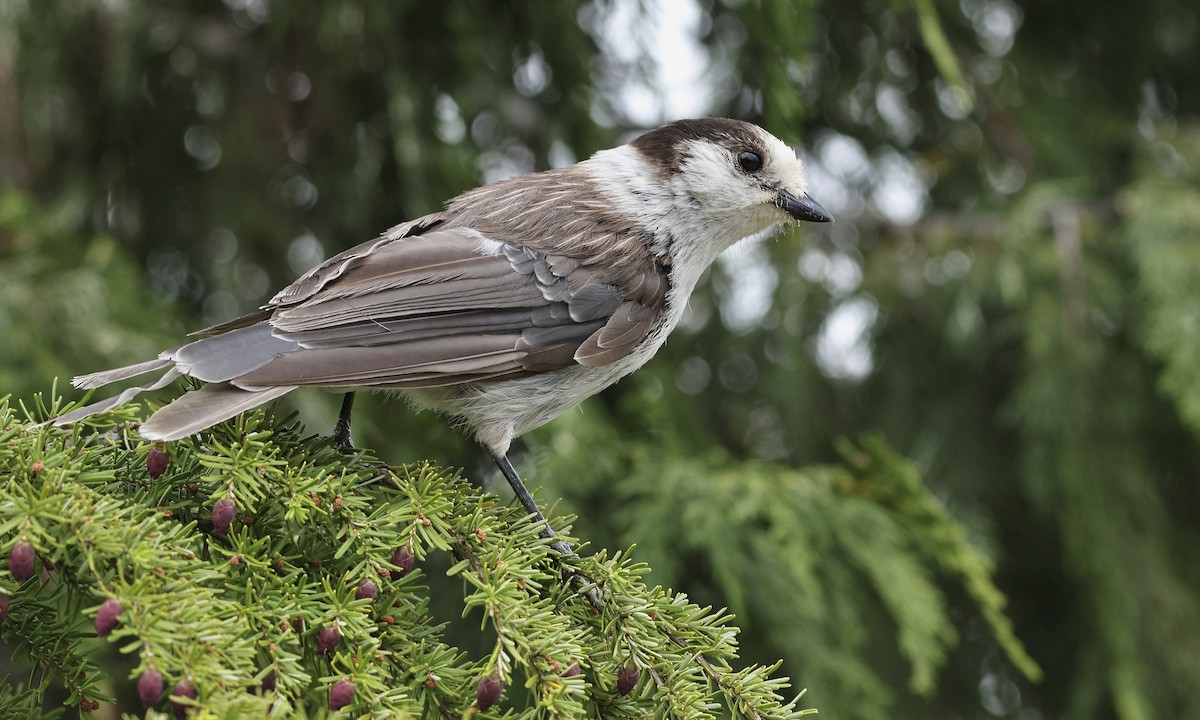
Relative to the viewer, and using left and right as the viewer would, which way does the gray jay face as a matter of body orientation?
facing to the right of the viewer
